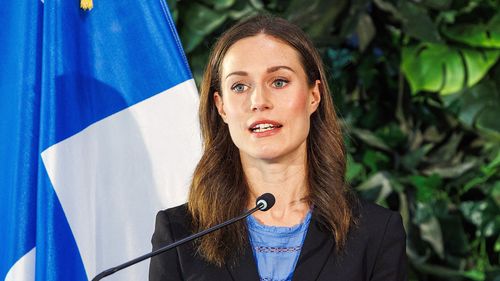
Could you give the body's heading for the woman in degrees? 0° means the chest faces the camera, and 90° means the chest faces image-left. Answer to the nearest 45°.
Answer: approximately 0°
